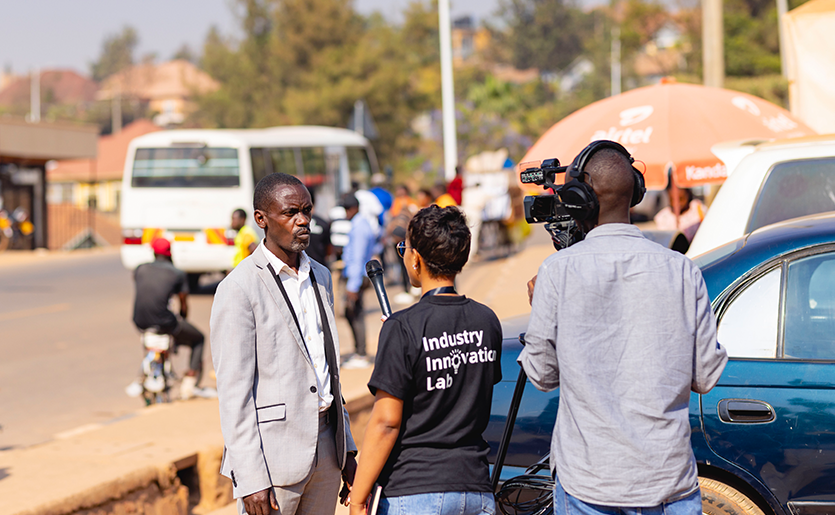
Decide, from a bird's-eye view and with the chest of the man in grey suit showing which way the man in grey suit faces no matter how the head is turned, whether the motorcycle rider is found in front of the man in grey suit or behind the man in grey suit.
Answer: behind

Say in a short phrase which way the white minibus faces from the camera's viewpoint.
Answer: facing away from the viewer and to the right of the viewer

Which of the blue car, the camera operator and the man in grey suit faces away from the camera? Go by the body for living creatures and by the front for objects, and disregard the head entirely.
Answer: the camera operator

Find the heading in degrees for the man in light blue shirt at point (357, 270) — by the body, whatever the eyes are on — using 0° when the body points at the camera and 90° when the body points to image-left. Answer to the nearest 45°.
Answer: approximately 90°

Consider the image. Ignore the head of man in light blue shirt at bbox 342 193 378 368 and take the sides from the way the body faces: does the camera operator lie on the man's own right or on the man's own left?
on the man's own left

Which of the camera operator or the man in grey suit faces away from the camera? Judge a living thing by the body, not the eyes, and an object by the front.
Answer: the camera operator

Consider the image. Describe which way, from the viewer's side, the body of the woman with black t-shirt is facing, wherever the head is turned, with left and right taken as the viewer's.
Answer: facing away from the viewer and to the left of the viewer

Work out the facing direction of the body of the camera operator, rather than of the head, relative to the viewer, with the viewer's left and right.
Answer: facing away from the viewer

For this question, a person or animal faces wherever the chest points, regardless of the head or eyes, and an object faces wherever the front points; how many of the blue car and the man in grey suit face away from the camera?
0

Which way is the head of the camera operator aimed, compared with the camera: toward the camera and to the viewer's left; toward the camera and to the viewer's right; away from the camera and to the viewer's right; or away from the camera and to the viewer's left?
away from the camera and to the viewer's left
